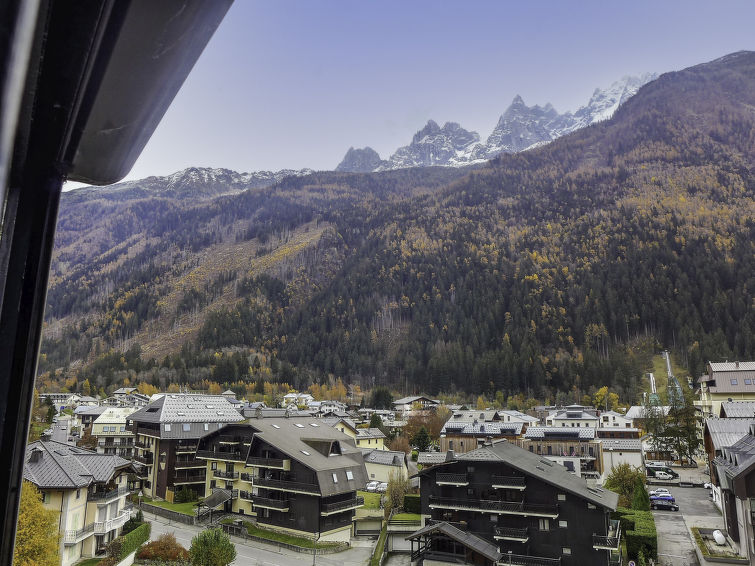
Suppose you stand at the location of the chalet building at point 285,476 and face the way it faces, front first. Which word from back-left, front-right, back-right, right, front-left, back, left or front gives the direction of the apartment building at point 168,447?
right

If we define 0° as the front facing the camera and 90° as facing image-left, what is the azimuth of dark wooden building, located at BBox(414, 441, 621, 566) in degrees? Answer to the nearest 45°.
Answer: approximately 0°

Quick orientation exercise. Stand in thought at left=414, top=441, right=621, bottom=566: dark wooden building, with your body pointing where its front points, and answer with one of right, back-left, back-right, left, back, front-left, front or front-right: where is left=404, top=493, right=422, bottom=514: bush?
back-right

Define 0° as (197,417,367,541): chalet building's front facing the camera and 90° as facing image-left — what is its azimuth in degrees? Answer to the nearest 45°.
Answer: approximately 45°

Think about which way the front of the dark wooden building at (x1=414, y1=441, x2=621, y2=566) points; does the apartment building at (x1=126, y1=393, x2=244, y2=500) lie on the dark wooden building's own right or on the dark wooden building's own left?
on the dark wooden building's own right

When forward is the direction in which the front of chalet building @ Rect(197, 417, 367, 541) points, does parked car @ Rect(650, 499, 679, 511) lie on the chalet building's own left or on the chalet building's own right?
on the chalet building's own left

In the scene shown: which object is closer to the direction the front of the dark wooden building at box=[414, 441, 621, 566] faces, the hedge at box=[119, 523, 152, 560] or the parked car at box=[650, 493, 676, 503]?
the hedge

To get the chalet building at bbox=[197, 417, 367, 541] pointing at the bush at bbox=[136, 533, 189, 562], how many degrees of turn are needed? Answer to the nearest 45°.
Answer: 0° — it already faces it

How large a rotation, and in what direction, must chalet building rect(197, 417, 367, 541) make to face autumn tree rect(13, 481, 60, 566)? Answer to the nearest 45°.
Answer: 0° — it already faces it

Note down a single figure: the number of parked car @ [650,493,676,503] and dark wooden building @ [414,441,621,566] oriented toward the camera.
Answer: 1
